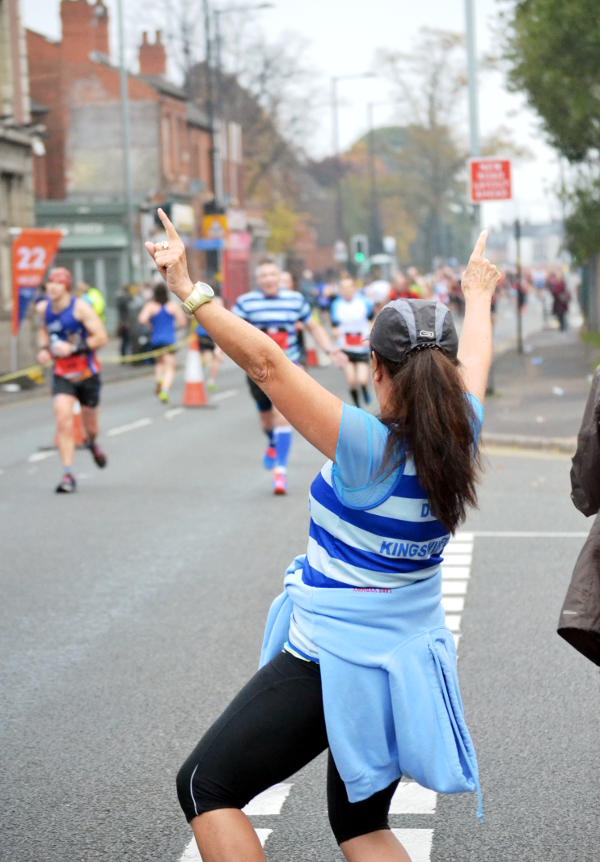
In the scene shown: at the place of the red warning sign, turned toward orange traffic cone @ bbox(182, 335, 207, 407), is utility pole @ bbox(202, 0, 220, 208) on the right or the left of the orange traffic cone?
right

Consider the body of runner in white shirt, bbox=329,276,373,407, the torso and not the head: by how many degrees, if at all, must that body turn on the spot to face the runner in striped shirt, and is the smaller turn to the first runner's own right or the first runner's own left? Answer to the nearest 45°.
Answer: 0° — they already face them

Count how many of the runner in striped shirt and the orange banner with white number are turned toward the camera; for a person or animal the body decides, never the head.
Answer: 2

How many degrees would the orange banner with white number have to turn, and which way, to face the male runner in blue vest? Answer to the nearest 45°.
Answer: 0° — it already faces them
